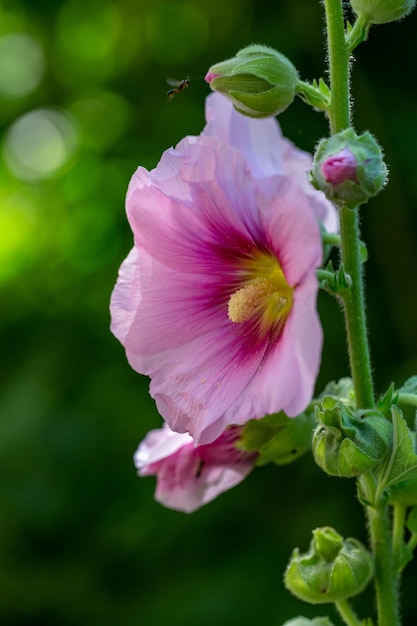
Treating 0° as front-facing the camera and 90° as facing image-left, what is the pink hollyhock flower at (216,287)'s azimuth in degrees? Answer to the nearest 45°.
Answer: approximately 45°
